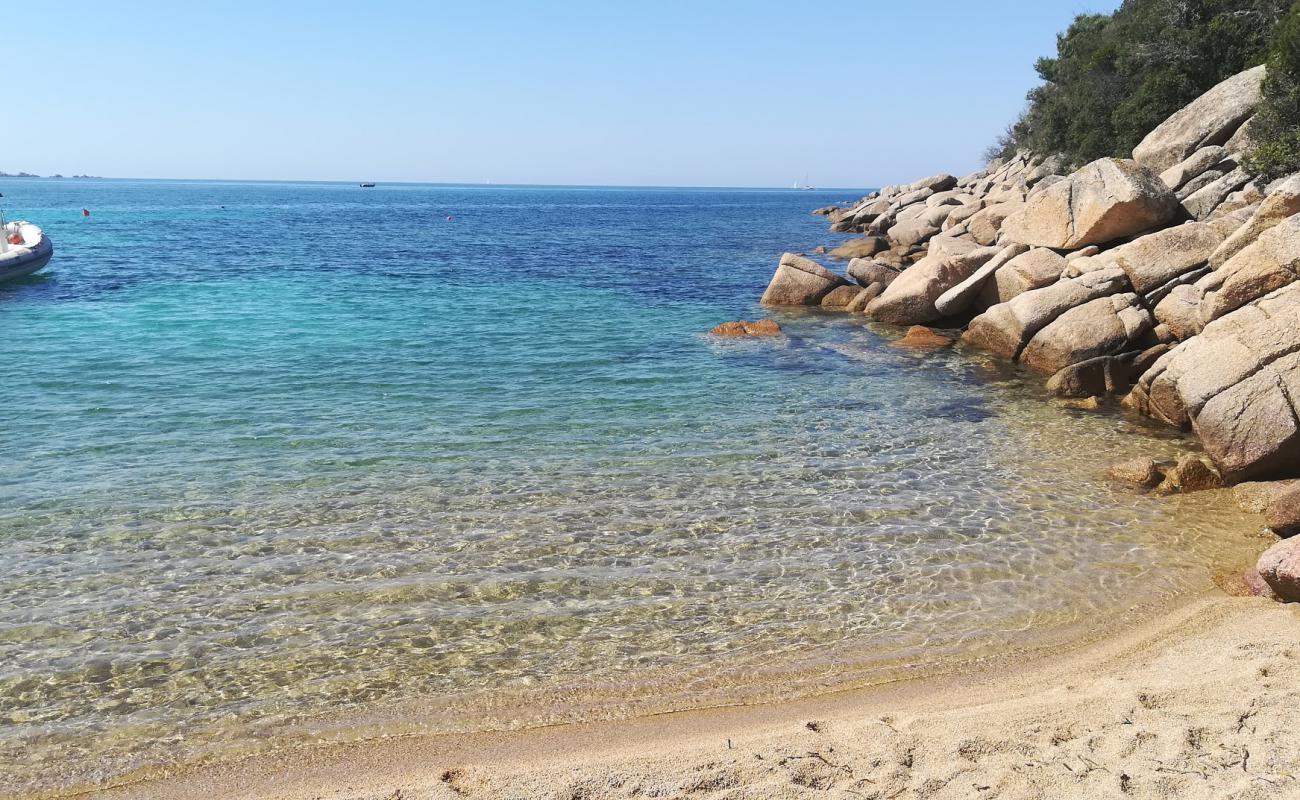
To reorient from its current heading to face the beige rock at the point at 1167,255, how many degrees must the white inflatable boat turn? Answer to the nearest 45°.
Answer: approximately 45° to its right

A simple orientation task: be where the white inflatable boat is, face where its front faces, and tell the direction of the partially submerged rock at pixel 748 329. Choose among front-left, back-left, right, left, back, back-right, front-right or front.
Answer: front-right

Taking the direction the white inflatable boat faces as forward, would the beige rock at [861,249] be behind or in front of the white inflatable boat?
in front

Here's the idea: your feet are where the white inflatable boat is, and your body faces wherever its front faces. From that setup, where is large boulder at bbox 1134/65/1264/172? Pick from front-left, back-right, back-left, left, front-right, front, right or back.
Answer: front-right

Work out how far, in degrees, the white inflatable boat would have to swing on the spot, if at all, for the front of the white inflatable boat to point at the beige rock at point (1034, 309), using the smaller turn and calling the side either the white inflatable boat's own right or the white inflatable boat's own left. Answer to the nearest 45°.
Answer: approximately 45° to the white inflatable boat's own right

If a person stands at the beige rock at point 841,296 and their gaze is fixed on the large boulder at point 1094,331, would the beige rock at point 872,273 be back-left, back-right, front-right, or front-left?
back-left

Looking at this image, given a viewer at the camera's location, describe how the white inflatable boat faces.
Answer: facing to the right of the viewer

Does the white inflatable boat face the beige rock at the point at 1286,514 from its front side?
no

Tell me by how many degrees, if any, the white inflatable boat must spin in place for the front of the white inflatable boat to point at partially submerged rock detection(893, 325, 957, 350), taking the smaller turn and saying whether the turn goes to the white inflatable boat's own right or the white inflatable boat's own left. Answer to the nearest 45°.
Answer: approximately 45° to the white inflatable boat's own right

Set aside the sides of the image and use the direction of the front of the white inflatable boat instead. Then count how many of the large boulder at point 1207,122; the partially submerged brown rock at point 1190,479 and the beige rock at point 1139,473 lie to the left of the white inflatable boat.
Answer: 0

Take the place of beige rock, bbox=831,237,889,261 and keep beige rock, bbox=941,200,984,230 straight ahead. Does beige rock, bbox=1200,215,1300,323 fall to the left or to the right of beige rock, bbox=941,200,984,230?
right

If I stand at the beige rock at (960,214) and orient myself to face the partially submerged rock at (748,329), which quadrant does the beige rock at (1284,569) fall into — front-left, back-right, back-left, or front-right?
front-left

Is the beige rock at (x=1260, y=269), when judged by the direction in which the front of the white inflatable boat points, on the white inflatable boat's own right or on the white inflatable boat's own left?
on the white inflatable boat's own right

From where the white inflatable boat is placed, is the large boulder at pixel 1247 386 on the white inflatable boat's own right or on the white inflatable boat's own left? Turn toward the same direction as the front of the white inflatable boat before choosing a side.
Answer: on the white inflatable boat's own right

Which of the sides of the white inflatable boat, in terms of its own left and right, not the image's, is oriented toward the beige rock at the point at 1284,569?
right
